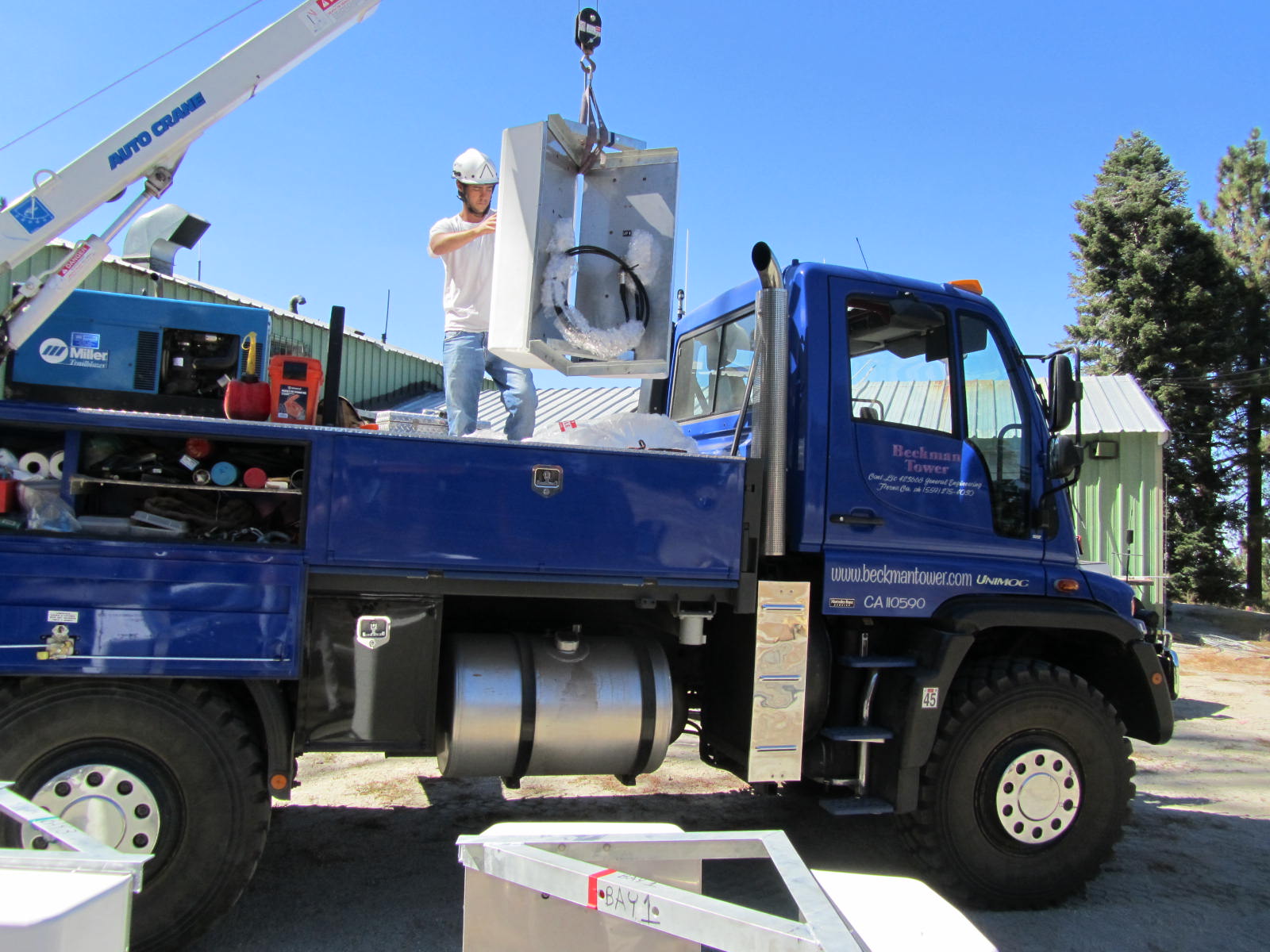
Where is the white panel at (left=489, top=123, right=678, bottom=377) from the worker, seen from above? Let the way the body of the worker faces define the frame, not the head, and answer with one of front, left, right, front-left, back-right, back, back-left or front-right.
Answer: front

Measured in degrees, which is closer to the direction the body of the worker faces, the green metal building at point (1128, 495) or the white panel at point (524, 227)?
the white panel

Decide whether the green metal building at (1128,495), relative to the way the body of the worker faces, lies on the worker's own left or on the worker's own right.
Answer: on the worker's own left

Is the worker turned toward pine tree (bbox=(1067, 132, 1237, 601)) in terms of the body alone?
no

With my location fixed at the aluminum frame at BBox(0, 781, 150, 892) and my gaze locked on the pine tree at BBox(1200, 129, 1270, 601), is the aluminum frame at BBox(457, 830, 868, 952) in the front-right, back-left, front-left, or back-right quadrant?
front-right

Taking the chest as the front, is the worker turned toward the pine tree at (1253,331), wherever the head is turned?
no

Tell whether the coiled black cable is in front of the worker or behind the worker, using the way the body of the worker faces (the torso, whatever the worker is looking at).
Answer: in front

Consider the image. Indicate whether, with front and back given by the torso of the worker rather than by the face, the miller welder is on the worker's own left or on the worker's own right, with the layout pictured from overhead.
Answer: on the worker's own right

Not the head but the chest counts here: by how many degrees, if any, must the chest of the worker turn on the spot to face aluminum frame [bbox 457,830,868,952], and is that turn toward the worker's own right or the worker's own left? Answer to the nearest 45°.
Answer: approximately 45° to the worker's own right

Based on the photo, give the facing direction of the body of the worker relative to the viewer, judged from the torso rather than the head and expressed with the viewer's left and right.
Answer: facing the viewer and to the right of the viewer
